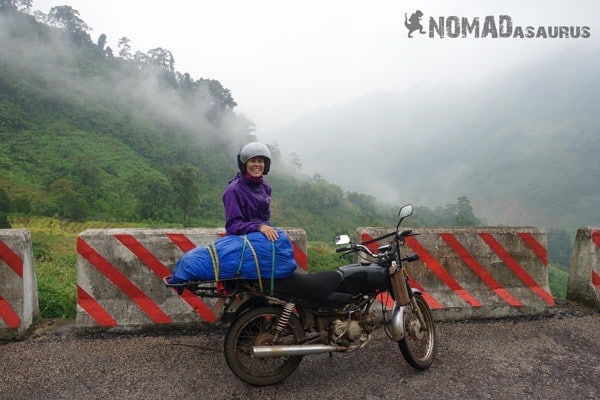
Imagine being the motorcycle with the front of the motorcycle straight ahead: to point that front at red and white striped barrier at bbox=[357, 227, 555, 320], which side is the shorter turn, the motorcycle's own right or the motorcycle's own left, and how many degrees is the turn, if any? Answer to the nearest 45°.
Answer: approximately 45° to the motorcycle's own left

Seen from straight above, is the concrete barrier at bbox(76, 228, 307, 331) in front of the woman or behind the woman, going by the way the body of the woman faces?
behind

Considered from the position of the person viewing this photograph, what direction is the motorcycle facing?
facing to the right of the viewer

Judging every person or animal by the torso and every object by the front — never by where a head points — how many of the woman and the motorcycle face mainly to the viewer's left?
0

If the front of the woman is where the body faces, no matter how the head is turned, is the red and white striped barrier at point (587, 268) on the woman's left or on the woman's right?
on the woman's left

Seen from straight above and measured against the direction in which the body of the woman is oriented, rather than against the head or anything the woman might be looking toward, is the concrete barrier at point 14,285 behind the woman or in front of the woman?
behind

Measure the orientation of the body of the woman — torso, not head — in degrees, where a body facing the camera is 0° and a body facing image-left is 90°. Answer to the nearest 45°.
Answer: approximately 315°

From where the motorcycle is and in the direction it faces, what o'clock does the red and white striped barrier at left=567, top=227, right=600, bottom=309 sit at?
The red and white striped barrier is roughly at 11 o'clock from the motorcycle.

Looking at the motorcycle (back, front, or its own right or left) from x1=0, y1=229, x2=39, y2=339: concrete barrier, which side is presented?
back
